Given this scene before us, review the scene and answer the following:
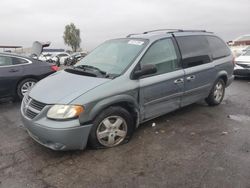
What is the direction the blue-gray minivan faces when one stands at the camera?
facing the viewer and to the left of the viewer

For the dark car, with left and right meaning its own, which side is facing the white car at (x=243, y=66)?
back

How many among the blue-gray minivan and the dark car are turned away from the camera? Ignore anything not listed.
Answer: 0

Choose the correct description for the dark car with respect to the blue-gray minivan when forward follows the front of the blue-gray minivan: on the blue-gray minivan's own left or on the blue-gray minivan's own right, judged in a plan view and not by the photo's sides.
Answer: on the blue-gray minivan's own right

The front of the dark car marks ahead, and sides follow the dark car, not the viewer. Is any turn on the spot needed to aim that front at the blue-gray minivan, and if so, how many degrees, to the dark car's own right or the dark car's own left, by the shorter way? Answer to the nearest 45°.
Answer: approximately 135° to the dark car's own left

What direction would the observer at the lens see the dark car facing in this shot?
facing to the left of the viewer

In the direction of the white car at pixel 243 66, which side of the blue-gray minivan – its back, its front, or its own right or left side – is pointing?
back
